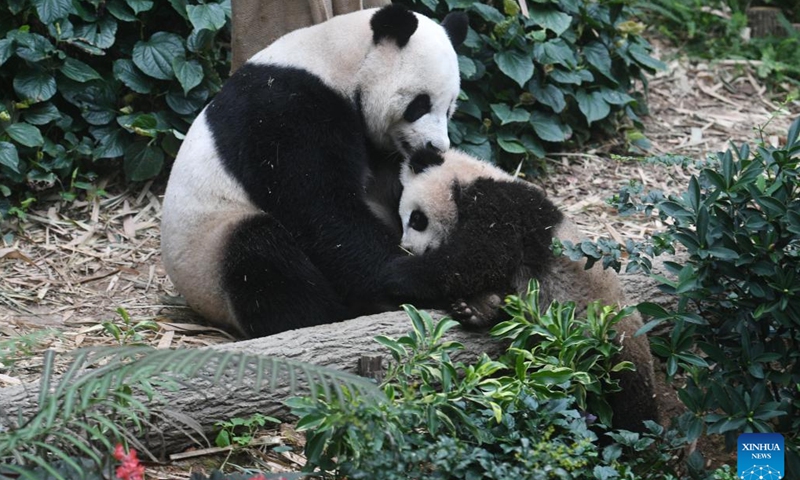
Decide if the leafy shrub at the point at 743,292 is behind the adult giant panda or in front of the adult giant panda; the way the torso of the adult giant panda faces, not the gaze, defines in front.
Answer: in front

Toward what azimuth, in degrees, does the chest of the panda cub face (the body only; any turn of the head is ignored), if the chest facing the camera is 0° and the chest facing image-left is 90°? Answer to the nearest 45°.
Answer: approximately 90°

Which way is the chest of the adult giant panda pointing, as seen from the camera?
to the viewer's right

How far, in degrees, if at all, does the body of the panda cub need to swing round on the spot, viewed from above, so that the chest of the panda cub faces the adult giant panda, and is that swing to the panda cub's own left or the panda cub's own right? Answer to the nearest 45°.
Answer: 0° — it already faces it

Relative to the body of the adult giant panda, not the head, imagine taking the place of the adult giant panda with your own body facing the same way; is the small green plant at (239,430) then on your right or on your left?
on your right

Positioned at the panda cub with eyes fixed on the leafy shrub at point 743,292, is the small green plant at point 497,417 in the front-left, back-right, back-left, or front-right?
front-right

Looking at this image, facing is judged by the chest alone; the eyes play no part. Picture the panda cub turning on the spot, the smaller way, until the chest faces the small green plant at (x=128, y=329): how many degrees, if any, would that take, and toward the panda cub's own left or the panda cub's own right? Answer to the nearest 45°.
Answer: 0° — it already faces it

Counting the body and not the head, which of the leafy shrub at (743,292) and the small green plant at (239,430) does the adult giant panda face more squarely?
the leafy shrub

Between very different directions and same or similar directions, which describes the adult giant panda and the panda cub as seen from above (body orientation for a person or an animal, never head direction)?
very different directions

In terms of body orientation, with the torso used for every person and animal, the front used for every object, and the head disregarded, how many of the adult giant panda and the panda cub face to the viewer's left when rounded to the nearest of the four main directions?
1

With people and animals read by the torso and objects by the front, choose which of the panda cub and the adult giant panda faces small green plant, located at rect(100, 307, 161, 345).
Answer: the panda cub

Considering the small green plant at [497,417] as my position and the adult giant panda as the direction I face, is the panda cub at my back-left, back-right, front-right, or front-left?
front-right

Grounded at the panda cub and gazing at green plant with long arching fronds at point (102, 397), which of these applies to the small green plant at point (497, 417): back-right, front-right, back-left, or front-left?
front-left
